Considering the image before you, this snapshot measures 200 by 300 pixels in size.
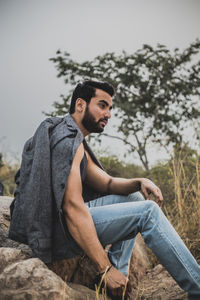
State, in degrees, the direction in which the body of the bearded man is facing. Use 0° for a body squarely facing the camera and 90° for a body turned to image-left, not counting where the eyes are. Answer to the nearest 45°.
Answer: approximately 270°
